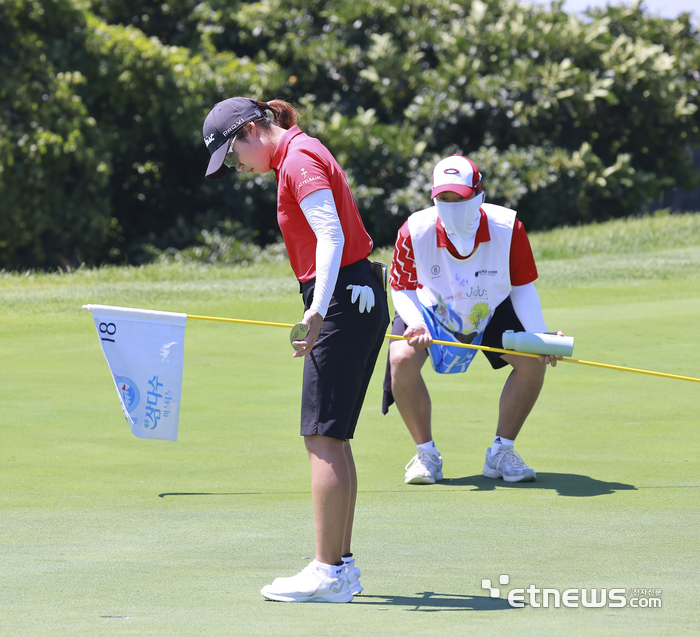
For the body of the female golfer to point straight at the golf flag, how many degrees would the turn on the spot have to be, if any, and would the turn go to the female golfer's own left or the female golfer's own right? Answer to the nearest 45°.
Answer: approximately 45° to the female golfer's own right

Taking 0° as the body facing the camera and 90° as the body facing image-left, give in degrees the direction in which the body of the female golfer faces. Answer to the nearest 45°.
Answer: approximately 90°
